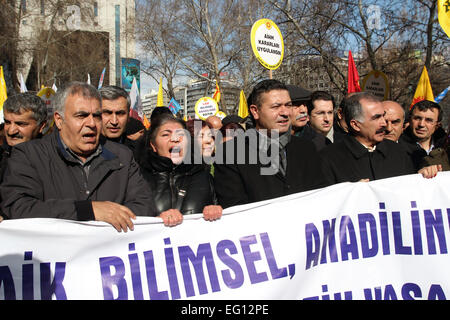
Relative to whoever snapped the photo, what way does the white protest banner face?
facing the viewer

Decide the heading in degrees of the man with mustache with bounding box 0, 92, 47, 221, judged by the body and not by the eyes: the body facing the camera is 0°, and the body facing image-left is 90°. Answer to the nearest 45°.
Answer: approximately 45°

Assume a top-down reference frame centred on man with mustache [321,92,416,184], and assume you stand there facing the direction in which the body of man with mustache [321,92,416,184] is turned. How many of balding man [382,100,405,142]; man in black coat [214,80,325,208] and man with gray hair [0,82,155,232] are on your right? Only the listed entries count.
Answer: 2

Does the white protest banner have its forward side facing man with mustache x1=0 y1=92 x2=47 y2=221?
no

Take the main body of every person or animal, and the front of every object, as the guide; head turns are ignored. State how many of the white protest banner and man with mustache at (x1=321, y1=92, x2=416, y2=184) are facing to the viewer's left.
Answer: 0

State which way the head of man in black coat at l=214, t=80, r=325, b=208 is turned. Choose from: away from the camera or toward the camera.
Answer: toward the camera

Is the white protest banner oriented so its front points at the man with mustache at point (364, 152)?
no

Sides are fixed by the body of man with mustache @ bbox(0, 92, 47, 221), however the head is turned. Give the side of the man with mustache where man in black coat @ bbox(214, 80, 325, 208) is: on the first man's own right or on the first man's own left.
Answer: on the first man's own left

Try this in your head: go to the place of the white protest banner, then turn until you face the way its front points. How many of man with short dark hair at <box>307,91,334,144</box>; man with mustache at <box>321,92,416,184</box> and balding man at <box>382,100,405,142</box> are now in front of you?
0

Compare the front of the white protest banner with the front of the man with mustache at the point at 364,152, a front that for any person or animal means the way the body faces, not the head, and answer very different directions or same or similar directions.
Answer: same or similar directions

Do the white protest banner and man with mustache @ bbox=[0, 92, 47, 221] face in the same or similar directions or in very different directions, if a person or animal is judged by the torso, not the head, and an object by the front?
same or similar directions

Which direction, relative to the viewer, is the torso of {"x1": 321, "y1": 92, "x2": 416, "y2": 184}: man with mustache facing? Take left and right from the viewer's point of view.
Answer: facing the viewer and to the right of the viewer

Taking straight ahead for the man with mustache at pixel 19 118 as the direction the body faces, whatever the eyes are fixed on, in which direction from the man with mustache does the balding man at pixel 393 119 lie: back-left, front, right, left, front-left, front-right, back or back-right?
back-left

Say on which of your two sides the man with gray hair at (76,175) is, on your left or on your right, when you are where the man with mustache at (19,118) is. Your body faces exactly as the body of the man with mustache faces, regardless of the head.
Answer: on your left

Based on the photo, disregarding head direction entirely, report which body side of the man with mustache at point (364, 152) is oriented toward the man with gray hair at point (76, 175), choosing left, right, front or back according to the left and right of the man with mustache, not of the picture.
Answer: right

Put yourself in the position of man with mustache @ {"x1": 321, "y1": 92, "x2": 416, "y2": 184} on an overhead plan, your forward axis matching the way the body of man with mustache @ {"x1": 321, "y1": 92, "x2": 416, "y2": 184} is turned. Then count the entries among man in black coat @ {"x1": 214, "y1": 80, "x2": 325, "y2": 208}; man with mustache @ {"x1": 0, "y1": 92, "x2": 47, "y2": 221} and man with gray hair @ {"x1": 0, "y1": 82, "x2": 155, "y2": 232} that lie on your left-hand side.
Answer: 0

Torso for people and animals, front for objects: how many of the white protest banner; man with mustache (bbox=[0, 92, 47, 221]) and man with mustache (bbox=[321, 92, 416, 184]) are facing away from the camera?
0
